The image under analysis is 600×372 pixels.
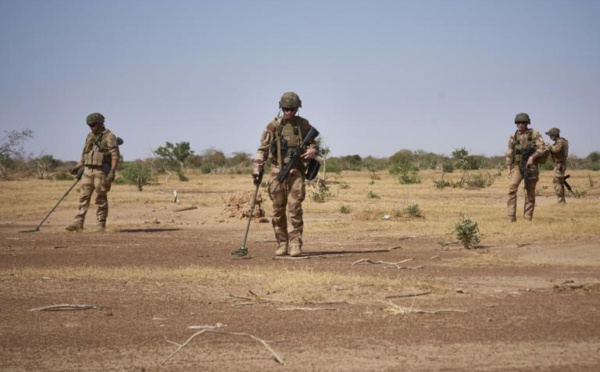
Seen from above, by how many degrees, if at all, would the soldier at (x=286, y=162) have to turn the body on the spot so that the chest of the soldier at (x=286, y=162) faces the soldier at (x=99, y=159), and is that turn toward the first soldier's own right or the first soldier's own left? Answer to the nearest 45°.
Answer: approximately 135° to the first soldier's own right

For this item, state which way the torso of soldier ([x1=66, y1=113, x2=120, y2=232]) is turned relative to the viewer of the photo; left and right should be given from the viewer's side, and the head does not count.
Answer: facing the viewer and to the left of the viewer

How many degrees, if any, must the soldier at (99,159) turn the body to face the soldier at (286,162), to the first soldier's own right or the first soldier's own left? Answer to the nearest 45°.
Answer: approximately 90° to the first soldier's own left

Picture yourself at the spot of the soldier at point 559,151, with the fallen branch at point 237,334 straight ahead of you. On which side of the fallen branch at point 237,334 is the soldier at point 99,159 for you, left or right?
right

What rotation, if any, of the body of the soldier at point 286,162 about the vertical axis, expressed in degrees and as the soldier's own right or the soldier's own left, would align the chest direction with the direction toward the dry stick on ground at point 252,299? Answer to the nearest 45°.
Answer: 0° — they already face it

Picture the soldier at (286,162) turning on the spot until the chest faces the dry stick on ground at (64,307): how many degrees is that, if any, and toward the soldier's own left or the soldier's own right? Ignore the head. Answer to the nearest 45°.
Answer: approximately 45° to the soldier's own right

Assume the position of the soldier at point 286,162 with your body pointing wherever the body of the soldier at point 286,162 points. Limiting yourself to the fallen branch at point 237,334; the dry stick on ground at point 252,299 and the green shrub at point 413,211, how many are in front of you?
2

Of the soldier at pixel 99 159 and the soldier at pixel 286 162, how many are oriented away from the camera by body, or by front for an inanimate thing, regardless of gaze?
0

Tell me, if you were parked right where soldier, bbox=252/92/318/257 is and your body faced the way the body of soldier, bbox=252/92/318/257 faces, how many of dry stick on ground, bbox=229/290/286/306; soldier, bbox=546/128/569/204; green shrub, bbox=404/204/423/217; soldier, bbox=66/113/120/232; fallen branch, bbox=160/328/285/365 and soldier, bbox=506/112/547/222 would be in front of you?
2

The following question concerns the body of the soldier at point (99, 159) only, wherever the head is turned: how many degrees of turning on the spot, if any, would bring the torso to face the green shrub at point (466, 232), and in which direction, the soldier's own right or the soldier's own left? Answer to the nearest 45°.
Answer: approximately 90° to the soldier's own left

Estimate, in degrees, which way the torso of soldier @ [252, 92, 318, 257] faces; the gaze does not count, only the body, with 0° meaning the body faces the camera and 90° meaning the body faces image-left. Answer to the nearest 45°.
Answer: approximately 0°
